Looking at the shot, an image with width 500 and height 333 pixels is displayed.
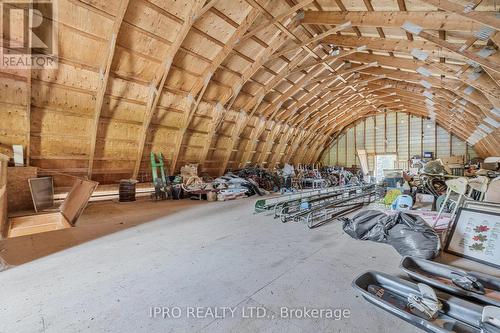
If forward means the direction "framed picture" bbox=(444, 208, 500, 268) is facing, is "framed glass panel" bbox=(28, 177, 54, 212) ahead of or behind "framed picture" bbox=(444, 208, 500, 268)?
ahead

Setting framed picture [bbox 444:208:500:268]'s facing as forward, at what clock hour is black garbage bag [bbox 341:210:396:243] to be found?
The black garbage bag is roughly at 3 o'clock from the framed picture.

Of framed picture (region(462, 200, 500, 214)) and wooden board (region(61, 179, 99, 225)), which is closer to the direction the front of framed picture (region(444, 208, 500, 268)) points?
the wooden board

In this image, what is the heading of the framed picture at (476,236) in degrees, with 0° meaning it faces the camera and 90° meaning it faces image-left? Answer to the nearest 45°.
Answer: approximately 45°

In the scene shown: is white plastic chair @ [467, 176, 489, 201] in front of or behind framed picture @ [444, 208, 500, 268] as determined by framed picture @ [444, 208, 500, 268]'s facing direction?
behind
